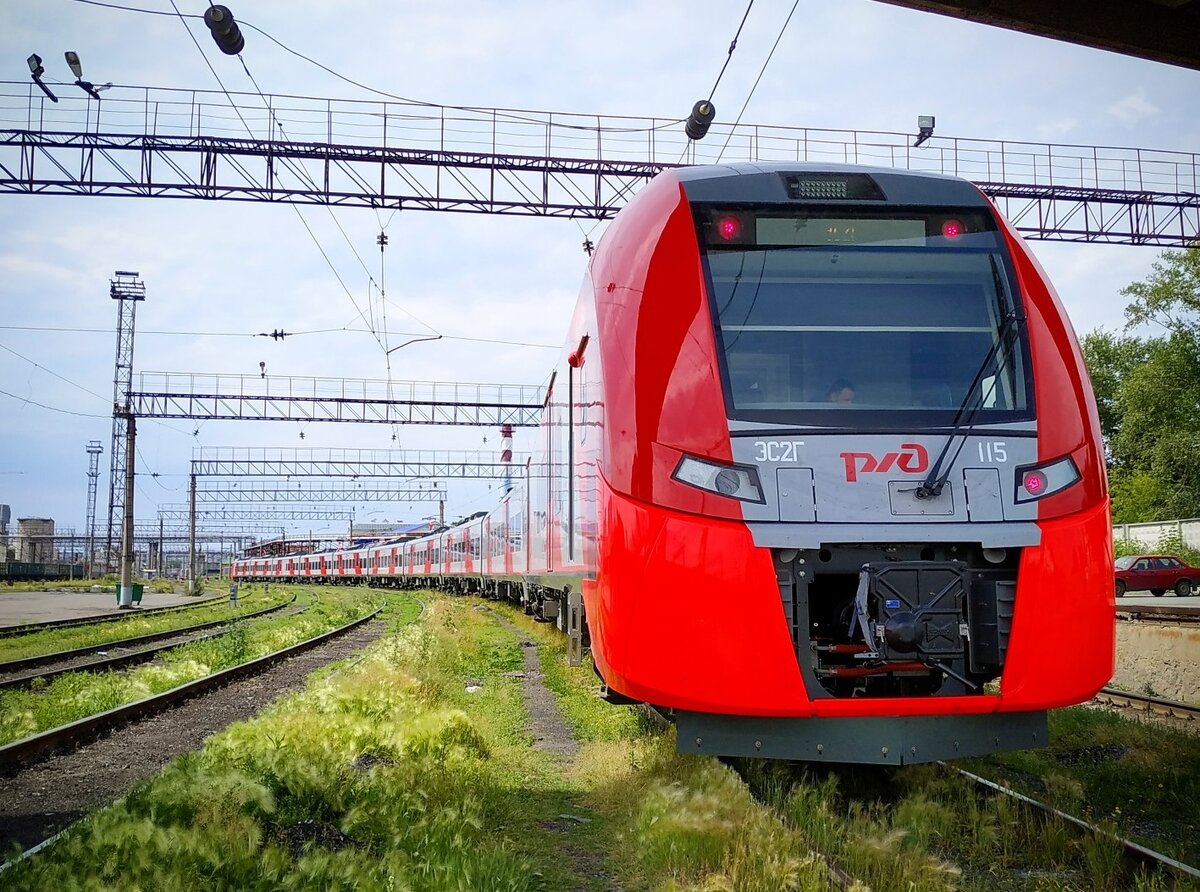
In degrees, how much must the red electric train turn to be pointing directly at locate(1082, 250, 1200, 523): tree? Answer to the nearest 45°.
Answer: approximately 135° to its left

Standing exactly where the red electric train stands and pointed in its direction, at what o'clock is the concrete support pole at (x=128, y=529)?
The concrete support pole is roughly at 5 o'clock from the red electric train.

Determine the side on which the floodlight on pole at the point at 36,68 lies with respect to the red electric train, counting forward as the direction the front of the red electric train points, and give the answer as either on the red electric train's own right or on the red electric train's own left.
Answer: on the red electric train's own right

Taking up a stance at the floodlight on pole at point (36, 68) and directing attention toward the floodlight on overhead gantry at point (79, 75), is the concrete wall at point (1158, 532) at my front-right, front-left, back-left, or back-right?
front-left

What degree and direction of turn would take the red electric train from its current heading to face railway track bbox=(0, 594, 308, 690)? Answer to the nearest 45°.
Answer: approximately 135° to its right

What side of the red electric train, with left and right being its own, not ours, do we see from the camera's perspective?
front

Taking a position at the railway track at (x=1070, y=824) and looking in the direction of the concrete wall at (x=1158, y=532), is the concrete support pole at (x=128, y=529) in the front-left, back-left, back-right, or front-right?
front-left

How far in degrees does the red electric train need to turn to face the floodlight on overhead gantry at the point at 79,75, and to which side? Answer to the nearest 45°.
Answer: approximately 135° to its right

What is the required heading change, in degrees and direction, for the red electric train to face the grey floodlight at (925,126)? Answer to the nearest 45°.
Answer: approximately 180°

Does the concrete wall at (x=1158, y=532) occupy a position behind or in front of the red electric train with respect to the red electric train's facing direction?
behind
